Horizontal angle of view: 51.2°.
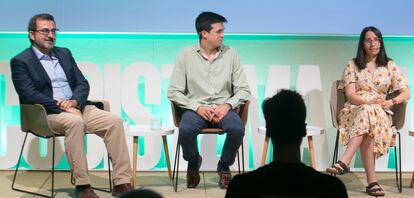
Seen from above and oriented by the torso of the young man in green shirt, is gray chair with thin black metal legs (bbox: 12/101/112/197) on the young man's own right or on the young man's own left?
on the young man's own right

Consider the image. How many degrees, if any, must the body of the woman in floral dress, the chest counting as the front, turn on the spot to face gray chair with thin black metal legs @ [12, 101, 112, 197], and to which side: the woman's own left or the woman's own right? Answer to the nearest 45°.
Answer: approximately 45° to the woman's own right

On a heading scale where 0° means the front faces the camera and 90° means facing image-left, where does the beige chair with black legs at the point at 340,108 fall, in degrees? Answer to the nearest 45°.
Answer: approximately 0°

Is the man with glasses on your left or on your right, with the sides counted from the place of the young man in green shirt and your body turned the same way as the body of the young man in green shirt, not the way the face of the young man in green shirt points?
on your right

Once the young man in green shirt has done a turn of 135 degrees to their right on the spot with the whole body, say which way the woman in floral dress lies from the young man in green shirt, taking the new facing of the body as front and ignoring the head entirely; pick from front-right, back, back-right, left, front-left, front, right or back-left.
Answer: back-right

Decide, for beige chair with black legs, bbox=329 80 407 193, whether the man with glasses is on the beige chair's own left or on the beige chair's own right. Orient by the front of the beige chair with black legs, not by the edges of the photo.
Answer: on the beige chair's own right

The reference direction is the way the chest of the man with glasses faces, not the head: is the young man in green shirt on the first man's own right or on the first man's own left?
on the first man's own left

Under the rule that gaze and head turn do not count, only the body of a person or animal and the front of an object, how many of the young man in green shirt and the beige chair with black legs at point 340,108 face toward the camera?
2
